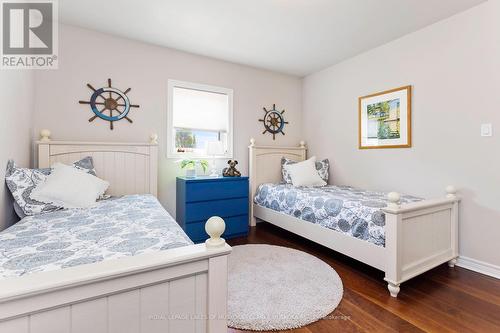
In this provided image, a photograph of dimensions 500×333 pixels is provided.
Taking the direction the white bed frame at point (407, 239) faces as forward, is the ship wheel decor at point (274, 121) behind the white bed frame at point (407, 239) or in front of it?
behind

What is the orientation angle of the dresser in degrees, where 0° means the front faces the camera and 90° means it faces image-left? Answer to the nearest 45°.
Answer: approximately 315°

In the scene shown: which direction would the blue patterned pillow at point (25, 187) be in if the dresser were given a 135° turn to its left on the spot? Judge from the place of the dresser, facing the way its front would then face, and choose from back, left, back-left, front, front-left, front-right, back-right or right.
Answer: back-left

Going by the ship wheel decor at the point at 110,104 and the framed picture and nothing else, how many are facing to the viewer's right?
0

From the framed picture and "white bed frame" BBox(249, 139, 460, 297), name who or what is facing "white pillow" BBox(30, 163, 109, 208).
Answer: the framed picture

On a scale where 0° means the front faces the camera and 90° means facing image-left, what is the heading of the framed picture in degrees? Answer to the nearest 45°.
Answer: approximately 45°

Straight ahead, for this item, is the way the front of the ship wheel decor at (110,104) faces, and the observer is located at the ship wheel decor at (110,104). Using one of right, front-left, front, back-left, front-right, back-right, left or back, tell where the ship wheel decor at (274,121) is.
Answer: left

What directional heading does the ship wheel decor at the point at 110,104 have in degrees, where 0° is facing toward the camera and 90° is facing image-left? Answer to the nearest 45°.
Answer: approximately 0°

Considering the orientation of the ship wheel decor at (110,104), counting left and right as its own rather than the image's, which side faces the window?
left

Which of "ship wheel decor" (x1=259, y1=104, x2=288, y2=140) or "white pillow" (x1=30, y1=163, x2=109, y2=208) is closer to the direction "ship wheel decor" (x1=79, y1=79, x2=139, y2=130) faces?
the white pillow

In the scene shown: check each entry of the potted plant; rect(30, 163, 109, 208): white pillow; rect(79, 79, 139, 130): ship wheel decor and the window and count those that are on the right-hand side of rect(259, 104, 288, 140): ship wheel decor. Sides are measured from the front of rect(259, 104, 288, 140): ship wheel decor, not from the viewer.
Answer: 4
